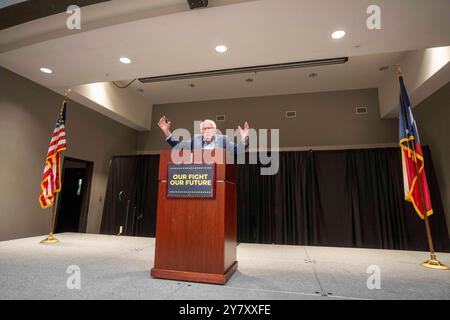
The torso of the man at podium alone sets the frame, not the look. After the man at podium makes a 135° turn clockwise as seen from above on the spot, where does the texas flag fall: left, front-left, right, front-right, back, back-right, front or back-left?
back-right

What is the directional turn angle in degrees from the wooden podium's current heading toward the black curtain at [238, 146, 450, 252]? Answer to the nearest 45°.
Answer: approximately 135° to its left

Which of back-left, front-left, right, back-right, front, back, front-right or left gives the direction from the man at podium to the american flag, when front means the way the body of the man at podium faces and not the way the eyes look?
back-right

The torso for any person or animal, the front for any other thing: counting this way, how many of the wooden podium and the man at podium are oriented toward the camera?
2

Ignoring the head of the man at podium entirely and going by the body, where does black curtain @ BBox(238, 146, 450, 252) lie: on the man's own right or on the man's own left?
on the man's own left

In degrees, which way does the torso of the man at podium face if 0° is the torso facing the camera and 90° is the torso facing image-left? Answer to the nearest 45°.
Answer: approximately 0°

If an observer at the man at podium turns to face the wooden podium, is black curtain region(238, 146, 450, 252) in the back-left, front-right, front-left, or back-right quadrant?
back-left
